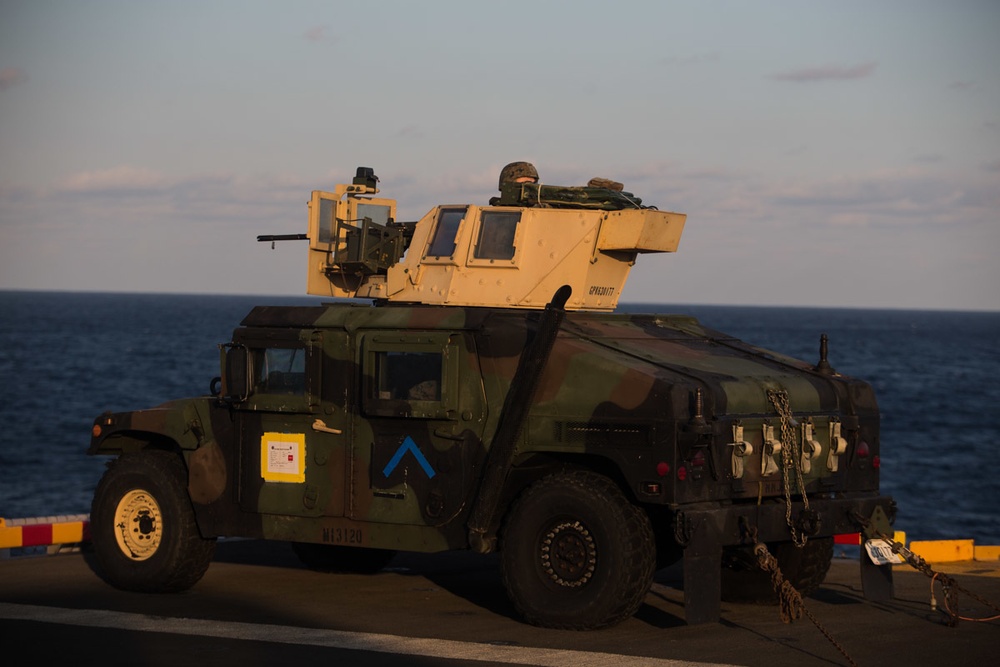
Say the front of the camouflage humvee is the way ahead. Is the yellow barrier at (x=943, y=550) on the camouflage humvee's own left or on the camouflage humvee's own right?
on the camouflage humvee's own right

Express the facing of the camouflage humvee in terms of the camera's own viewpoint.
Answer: facing away from the viewer and to the left of the viewer
